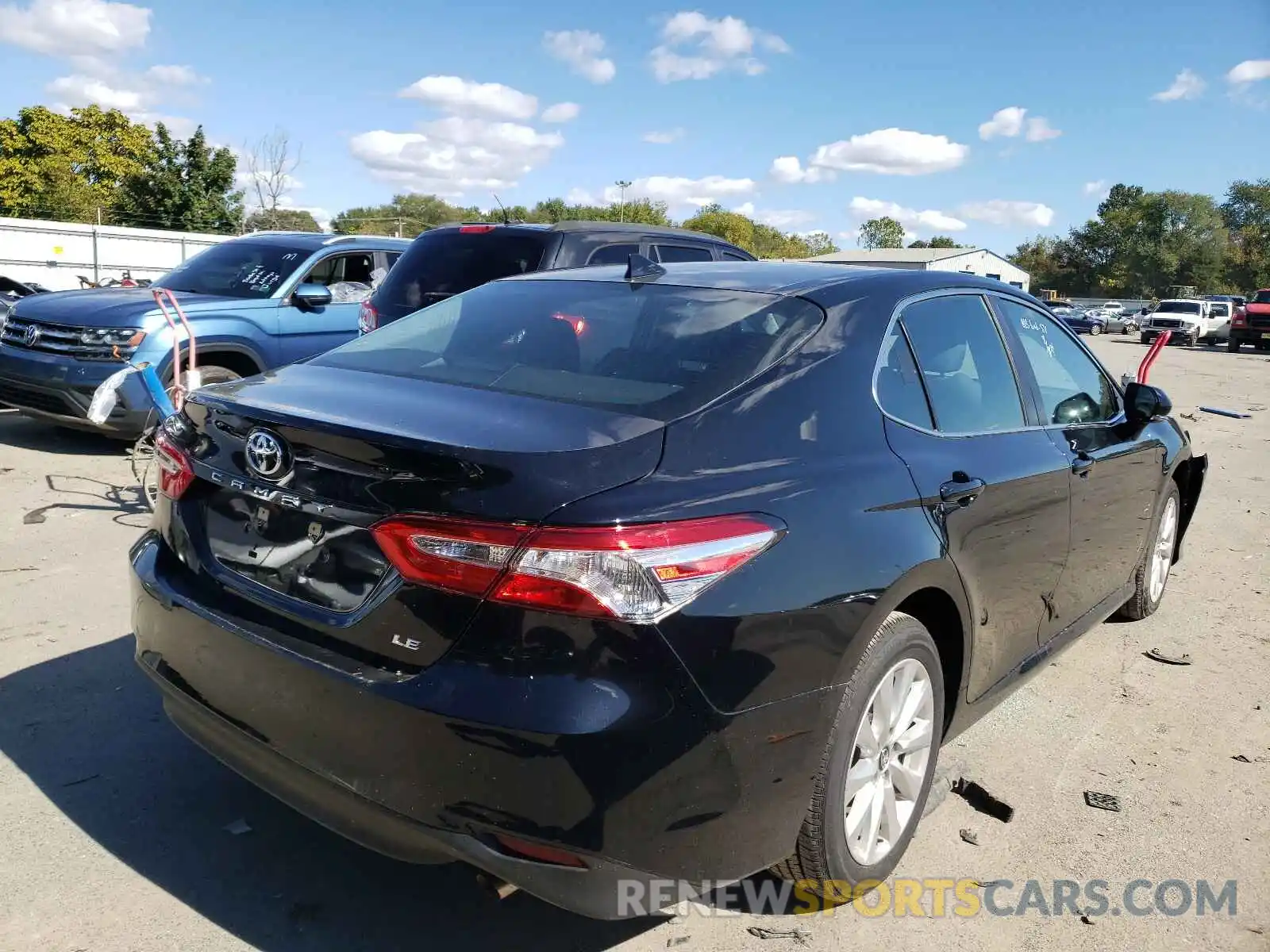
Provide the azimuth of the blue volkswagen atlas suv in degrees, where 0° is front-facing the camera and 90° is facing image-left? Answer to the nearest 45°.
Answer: approximately 45°

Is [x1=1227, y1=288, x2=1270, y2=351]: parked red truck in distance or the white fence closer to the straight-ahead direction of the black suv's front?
the parked red truck in distance

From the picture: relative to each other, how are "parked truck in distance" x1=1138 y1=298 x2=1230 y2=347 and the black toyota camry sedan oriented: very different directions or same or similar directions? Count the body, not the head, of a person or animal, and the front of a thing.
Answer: very different directions

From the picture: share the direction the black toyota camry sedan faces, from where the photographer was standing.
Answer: facing away from the viewer and to the right of the viewer

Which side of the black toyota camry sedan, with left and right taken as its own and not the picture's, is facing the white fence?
left

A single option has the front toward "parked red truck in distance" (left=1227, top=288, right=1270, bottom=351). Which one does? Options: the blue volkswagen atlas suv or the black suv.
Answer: the black suv

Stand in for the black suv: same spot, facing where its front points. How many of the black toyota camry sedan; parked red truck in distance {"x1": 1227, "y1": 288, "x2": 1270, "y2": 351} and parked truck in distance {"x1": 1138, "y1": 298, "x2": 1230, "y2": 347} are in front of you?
2

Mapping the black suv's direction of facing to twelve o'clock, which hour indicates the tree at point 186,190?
The tree is roughly at 10 o'clock from the black suv.

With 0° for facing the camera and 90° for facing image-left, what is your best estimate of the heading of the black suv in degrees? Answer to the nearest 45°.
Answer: approximately 225°
